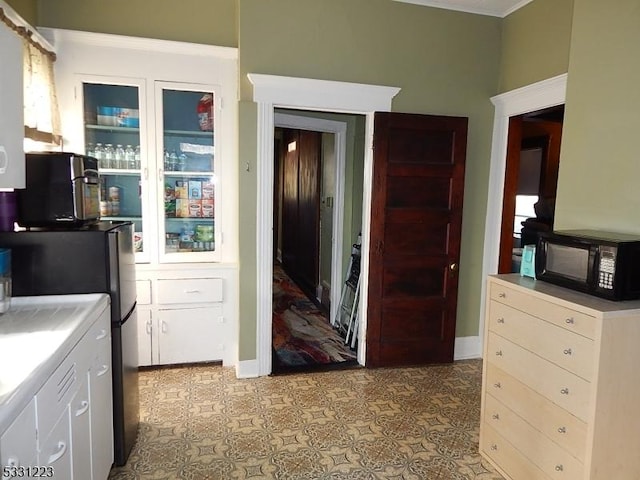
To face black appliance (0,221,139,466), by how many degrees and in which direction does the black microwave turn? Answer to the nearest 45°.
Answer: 0° — it already faces it

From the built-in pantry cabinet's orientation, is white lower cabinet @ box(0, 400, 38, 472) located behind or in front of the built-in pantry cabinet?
in front

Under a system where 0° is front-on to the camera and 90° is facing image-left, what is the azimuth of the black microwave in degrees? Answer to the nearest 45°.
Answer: approximately 45°

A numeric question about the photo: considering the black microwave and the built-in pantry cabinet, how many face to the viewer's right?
0

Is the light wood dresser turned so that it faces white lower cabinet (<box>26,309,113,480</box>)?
yes

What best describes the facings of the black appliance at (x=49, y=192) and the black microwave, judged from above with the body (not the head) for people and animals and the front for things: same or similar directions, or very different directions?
very different directions

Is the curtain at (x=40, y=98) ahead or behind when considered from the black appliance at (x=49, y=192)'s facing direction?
behind

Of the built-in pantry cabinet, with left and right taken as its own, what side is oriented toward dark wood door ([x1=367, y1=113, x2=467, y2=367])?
left

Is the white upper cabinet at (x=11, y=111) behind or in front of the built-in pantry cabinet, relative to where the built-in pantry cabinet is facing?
in front

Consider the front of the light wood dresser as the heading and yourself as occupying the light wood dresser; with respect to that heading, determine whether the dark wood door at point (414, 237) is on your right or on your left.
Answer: on your right

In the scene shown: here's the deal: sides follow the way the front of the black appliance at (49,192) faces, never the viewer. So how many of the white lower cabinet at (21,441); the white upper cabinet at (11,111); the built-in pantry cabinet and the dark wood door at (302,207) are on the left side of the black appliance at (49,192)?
2

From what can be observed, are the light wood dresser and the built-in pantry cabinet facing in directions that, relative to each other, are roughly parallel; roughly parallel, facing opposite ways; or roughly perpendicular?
roughly perpendicular

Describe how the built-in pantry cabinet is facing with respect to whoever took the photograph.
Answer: facing the viewer

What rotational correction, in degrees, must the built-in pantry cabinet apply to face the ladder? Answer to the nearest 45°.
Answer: approximately 90° to its left

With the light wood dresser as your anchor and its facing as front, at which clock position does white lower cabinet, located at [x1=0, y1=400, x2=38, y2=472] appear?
The white lower cabinet is roughly at 12 o'clock from the light wood dresser.

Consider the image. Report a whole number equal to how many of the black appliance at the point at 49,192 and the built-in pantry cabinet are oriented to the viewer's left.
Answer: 0

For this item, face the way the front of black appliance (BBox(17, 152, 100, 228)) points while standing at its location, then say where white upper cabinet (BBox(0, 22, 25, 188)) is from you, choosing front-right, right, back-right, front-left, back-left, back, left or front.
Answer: front-right

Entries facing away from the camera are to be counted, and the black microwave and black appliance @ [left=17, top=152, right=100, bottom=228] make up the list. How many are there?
0
